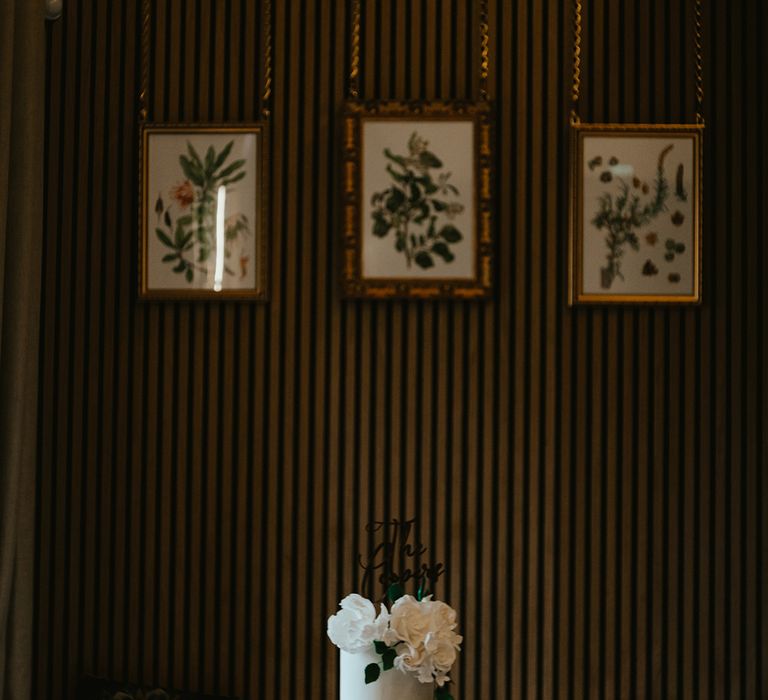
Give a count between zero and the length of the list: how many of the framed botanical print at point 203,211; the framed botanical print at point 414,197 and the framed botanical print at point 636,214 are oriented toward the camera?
3

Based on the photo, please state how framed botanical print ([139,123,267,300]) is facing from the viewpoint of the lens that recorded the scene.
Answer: facing the viewer

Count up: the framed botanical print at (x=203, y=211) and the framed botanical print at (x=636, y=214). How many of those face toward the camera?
2

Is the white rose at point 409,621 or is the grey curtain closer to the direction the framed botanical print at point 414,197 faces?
the white rose

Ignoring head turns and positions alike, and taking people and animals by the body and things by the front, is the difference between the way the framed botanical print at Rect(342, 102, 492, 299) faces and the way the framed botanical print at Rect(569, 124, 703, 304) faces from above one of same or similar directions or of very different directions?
same or similar directions

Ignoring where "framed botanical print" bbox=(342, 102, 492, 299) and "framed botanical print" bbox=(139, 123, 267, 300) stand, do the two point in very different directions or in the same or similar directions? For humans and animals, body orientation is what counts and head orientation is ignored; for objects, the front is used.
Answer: same or similar directions

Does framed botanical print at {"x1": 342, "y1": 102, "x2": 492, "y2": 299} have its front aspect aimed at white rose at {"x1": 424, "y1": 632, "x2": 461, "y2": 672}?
yes

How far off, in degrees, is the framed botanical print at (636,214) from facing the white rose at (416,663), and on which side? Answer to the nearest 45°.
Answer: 0° — it already faces it

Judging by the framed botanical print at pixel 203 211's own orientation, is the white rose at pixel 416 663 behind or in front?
in front

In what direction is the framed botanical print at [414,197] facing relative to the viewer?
toward the camera

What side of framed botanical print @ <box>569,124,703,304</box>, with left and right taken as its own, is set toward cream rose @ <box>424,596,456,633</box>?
front
